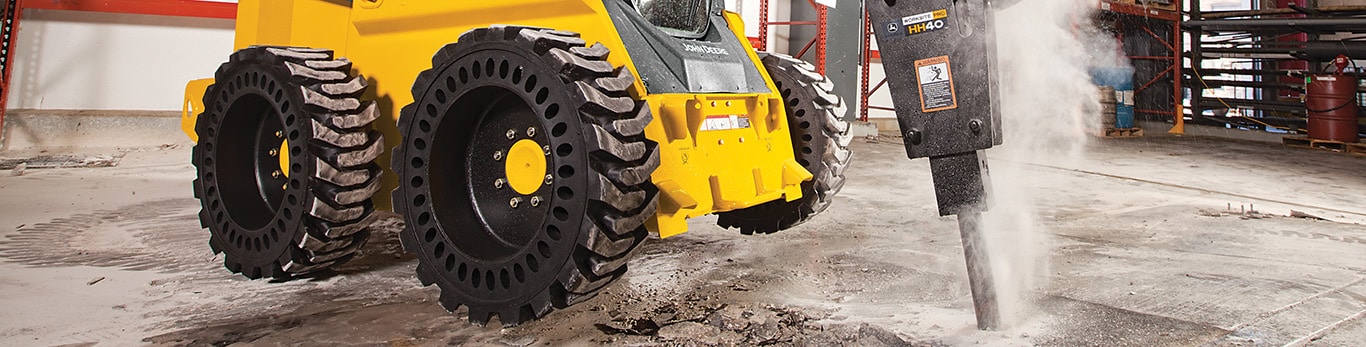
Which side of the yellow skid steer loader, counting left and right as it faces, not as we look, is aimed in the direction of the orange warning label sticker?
front

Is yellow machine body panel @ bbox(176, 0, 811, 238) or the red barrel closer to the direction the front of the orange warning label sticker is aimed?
the yellow machine body panel

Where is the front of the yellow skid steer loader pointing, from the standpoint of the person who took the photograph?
facing the viewer and to the right of the viewer

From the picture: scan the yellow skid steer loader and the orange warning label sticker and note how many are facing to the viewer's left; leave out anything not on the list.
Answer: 0

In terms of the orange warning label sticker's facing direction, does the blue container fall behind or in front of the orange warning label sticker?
behind

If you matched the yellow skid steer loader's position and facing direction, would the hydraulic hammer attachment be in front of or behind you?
in front

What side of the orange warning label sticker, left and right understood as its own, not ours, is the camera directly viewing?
front

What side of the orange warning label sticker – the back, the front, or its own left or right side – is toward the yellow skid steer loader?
right
